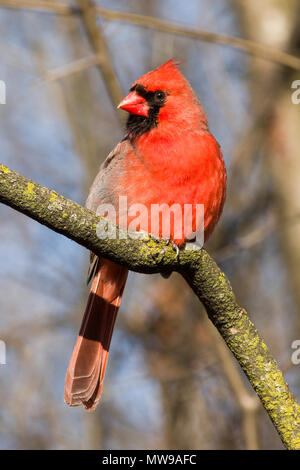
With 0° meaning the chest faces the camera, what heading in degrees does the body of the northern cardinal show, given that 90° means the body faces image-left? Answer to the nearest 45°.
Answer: approximately 315°
